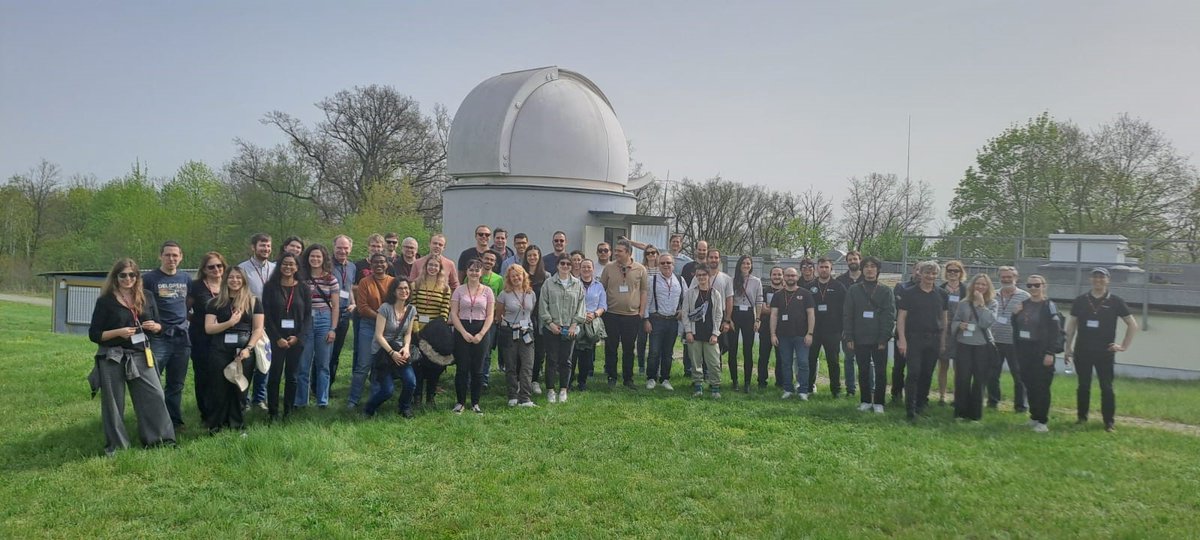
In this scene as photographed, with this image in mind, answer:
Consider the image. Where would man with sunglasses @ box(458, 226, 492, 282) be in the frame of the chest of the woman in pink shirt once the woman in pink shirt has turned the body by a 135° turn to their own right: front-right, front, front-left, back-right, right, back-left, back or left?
front-right

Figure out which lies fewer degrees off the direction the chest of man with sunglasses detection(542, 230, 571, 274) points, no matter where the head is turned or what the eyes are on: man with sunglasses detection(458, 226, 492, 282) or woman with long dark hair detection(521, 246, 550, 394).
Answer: the woman with long dark hair

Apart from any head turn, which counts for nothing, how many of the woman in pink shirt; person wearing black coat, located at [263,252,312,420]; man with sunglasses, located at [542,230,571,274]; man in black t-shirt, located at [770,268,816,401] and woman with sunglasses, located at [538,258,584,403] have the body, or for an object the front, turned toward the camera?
5

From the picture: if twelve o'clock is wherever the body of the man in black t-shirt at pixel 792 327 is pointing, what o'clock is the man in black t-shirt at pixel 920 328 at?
the man in black t-shirt at pixel 920 328 is roughly at 10 o'clock from the man in black t-shirt at pixel 792 327.

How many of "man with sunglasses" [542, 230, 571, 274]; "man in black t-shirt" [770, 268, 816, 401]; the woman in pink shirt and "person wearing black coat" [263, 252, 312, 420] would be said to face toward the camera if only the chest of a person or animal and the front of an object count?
4

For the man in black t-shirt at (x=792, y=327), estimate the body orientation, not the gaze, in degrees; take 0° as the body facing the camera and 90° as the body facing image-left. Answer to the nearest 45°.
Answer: approximately 0°

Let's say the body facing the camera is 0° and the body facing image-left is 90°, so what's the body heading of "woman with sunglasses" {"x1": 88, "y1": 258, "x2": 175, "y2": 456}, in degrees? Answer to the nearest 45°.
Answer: approximately 315°

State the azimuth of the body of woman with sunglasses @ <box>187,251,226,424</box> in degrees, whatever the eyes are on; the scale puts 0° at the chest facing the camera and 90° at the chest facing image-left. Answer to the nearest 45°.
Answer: approximately 315°

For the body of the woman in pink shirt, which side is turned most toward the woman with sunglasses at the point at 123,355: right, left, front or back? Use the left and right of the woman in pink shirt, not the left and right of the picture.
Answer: right

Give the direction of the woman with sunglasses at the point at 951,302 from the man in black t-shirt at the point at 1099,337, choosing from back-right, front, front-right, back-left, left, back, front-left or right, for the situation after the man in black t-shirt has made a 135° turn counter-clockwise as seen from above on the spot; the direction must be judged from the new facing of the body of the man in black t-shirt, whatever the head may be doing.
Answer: back-left

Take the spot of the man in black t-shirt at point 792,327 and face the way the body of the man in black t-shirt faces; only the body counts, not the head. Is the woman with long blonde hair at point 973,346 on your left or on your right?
on your left

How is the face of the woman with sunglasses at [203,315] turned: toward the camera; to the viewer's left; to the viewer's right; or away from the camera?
toward the camera

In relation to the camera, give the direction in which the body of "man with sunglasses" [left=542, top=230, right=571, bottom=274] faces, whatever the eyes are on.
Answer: toward the camera

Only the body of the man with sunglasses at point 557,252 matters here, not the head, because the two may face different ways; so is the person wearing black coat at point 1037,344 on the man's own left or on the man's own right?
on the man's own left

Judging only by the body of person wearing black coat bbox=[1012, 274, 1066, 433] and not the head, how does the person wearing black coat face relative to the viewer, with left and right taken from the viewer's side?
facing the viewer and to the left of the viewer
